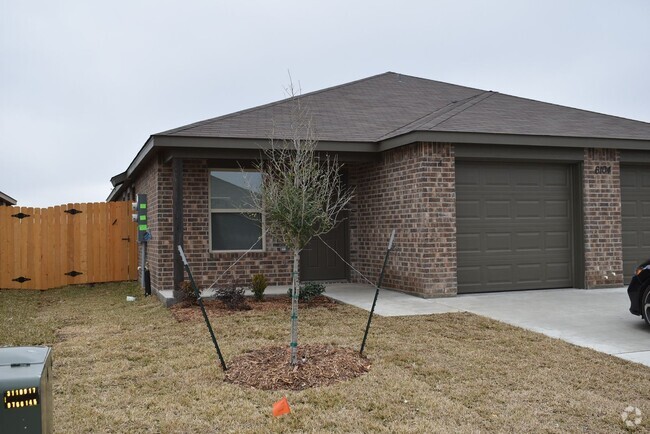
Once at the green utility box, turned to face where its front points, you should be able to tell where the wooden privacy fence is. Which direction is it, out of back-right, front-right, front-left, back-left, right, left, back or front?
back

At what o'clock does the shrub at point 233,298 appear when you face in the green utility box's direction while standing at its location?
The shrub is roughly at 7 o'clock from the green utility box.

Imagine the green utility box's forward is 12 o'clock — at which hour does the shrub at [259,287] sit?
The shrub is roughly at 7 o'clock from the green utility box.

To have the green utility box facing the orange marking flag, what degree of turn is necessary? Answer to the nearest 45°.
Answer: approximately 135° to its left

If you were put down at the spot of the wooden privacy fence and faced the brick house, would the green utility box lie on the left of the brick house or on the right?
right

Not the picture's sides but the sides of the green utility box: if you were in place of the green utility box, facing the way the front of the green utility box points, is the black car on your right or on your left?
on your left

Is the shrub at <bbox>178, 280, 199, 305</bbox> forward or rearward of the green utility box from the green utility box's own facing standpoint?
rearward

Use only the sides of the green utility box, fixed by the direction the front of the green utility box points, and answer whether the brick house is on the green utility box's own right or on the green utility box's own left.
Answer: on the green utility box's own left

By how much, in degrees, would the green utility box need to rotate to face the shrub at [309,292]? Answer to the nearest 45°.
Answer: approximately 135° to its left
